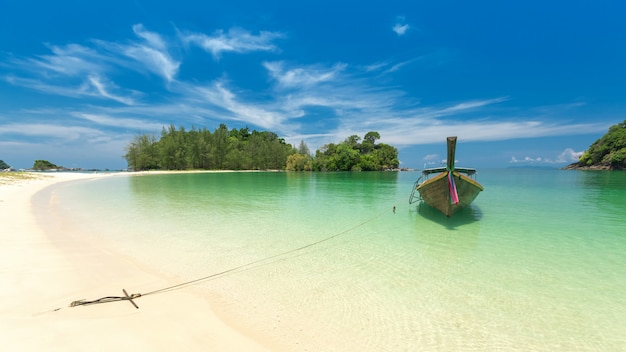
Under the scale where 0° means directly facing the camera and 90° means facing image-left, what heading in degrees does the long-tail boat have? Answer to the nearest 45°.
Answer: approximately 0°
